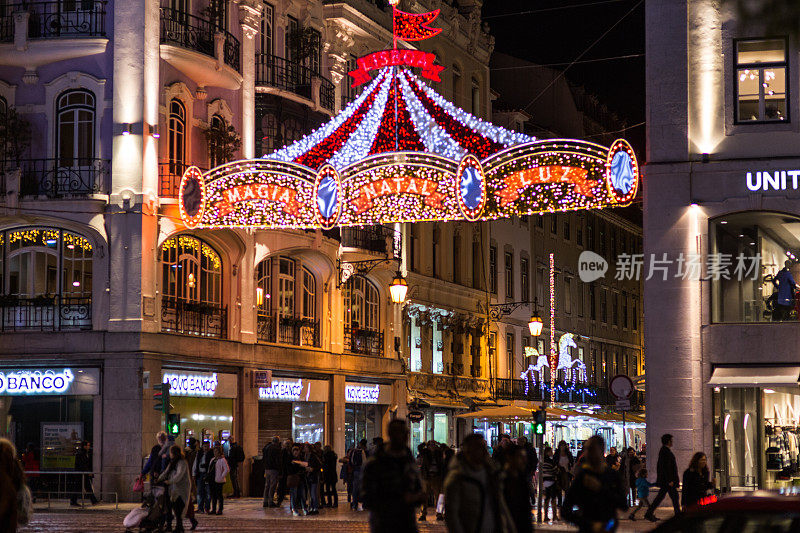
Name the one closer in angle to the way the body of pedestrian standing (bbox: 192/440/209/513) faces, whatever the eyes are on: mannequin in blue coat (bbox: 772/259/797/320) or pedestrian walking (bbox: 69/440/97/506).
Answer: the mannequin in blue coat

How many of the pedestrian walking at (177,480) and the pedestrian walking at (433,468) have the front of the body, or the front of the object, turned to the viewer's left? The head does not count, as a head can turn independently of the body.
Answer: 1

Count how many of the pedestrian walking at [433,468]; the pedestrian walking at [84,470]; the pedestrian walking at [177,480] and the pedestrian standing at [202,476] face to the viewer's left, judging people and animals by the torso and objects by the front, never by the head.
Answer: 1

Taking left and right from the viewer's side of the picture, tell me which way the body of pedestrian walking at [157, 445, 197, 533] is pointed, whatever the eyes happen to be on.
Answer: facing to the left of the viewer
